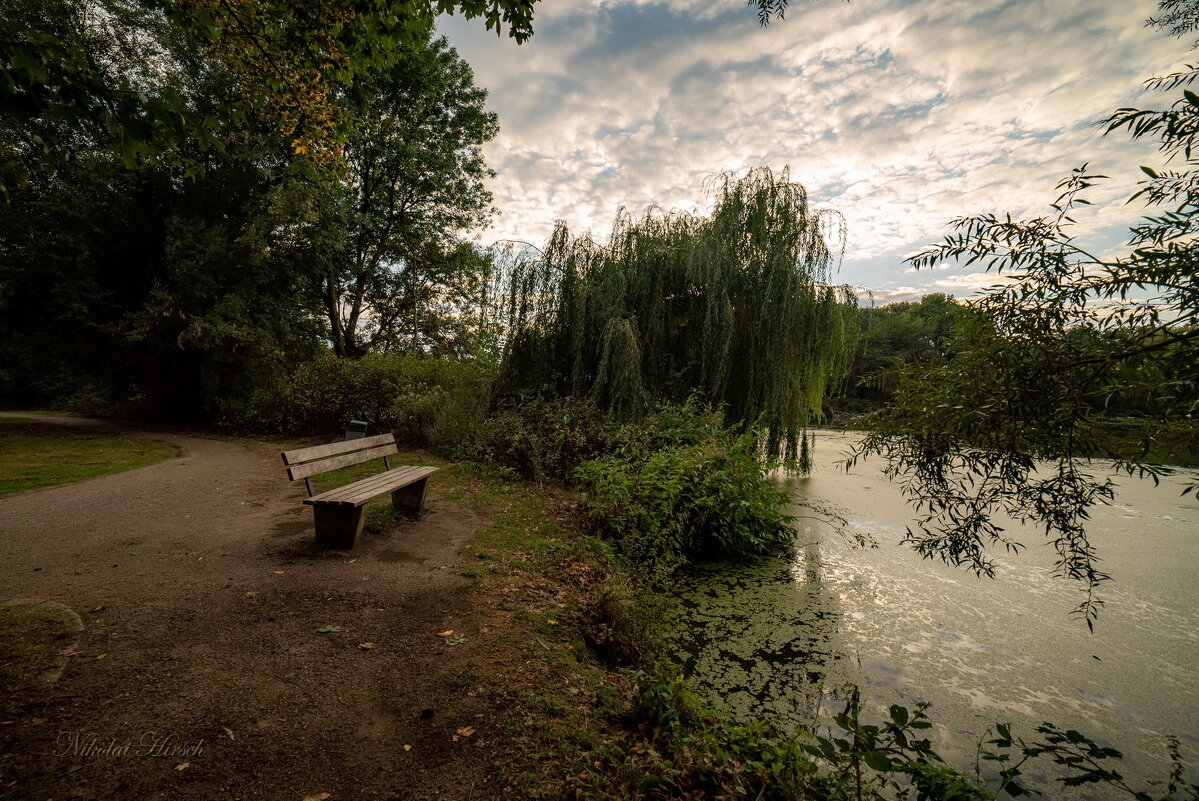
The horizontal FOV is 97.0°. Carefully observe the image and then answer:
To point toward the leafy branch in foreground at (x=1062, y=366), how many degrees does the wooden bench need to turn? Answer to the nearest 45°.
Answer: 0° — it already faces it

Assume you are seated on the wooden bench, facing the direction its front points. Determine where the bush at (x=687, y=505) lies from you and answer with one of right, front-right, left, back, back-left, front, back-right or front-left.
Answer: front-left

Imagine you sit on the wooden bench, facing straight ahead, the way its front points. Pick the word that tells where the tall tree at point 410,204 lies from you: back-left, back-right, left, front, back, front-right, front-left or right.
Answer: back-left
